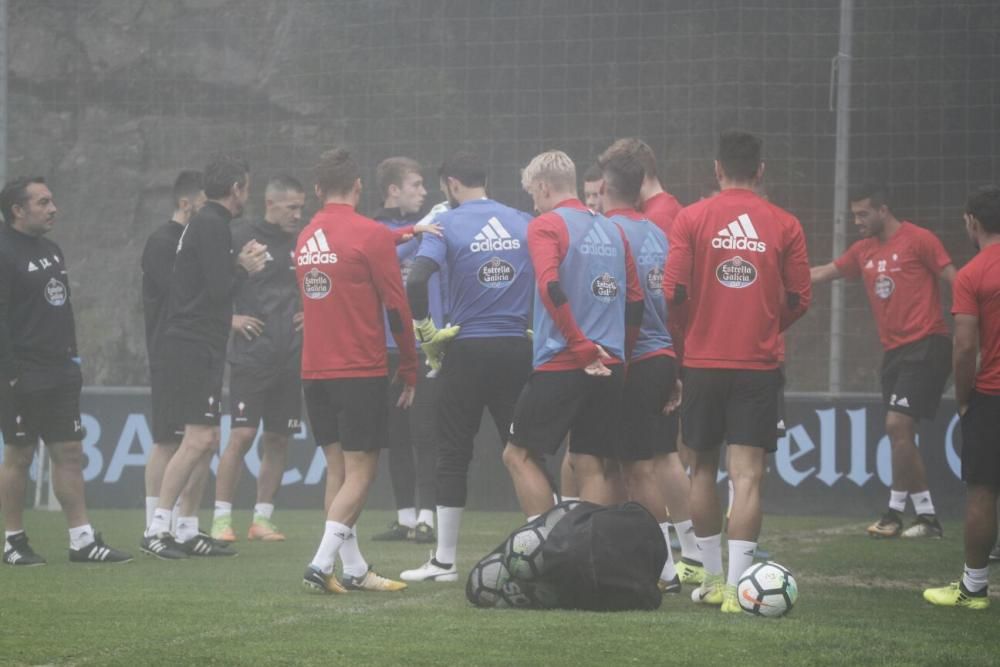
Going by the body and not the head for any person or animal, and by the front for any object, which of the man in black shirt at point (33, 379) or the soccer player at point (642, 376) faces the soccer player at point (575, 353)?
the man in black shirt

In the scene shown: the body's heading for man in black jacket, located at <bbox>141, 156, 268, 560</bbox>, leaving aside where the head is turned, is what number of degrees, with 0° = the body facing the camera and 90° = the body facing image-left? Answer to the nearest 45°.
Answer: approximately 270°

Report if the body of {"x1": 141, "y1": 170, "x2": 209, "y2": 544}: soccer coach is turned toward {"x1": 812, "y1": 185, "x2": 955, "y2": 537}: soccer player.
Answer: yes

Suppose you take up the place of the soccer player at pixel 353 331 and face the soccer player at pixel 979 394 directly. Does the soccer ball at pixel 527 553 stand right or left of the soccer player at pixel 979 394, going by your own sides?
right

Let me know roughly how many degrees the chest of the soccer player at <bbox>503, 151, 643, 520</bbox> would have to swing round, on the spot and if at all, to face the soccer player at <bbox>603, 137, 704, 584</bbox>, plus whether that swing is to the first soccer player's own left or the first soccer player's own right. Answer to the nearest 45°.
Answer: approximately 90° to the first soccer player's own right

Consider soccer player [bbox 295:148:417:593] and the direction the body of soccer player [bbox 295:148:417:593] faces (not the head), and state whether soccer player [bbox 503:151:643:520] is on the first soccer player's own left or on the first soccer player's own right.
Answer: on the first soccer player's own right

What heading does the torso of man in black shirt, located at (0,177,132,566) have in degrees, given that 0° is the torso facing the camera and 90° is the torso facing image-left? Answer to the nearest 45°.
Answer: approximately 315°

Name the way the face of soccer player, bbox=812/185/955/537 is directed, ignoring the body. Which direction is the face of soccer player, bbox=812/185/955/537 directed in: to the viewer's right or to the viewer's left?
to the viewer's left

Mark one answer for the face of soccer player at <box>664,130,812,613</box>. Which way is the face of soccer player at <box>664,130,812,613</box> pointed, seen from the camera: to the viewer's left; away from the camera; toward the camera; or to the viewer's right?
away from the camera

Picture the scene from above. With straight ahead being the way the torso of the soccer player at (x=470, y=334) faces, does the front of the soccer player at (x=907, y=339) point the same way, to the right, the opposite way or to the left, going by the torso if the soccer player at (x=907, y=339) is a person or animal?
to the left

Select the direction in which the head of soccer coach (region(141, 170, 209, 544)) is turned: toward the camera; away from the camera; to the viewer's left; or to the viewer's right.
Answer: to the viewer's right

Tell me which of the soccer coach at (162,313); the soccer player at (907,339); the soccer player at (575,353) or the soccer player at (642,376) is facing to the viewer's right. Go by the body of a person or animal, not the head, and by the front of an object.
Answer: the soccer coach at (162,313)

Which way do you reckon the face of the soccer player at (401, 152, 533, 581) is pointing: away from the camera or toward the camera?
away from the camera
